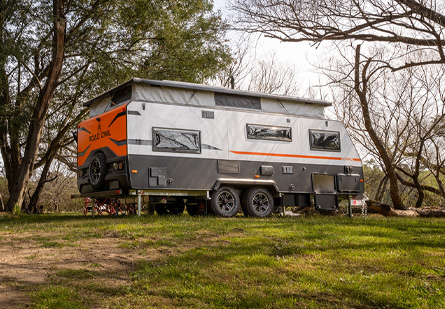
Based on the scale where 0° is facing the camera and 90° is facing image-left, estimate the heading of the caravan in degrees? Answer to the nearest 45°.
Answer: approximately 225°
